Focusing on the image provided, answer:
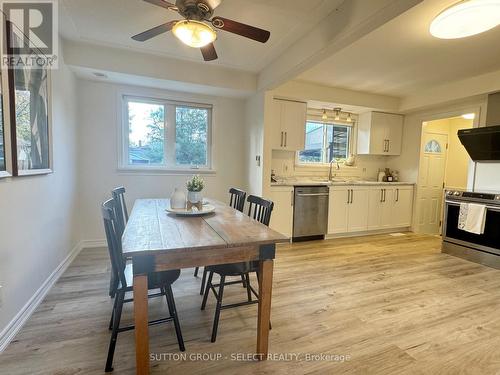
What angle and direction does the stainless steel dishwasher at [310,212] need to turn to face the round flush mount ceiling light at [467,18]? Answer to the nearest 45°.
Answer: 0° — it already faces it

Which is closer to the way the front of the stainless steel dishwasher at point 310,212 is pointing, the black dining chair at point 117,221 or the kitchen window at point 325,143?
the black dining chair

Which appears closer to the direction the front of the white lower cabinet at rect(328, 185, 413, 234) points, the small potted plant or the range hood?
the range hood

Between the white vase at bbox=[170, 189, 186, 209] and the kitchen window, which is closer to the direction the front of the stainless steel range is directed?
the white vase

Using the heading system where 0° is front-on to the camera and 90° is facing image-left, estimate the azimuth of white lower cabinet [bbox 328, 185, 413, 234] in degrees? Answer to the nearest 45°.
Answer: approximately 315°

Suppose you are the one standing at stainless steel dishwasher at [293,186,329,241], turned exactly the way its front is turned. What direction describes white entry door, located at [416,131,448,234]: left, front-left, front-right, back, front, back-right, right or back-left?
left

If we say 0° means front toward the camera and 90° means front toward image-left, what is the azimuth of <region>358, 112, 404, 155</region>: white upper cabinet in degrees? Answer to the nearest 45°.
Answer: approximately 315°

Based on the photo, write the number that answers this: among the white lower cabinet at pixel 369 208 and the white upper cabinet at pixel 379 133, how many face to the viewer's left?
0

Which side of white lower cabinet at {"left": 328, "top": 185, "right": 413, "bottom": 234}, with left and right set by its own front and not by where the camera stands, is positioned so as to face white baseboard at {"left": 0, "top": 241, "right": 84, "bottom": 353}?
right

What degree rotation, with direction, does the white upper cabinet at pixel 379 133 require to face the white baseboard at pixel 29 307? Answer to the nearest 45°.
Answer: approximately 90° to its right

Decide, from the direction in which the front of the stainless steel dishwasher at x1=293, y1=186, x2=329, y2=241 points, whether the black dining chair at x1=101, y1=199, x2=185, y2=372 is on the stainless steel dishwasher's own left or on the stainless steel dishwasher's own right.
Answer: on the stainless steel dishwasher's own right
